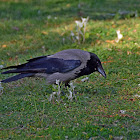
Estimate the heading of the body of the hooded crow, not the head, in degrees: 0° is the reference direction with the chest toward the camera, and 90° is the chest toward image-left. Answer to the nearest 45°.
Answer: approximately 270°

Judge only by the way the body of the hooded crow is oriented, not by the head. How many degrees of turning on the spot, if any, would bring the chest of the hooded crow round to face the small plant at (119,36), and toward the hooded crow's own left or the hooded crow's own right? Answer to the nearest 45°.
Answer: approximately 45° to the hooded crow's own left

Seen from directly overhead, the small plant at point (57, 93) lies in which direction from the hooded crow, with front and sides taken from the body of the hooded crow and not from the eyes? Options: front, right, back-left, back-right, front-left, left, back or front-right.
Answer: right
